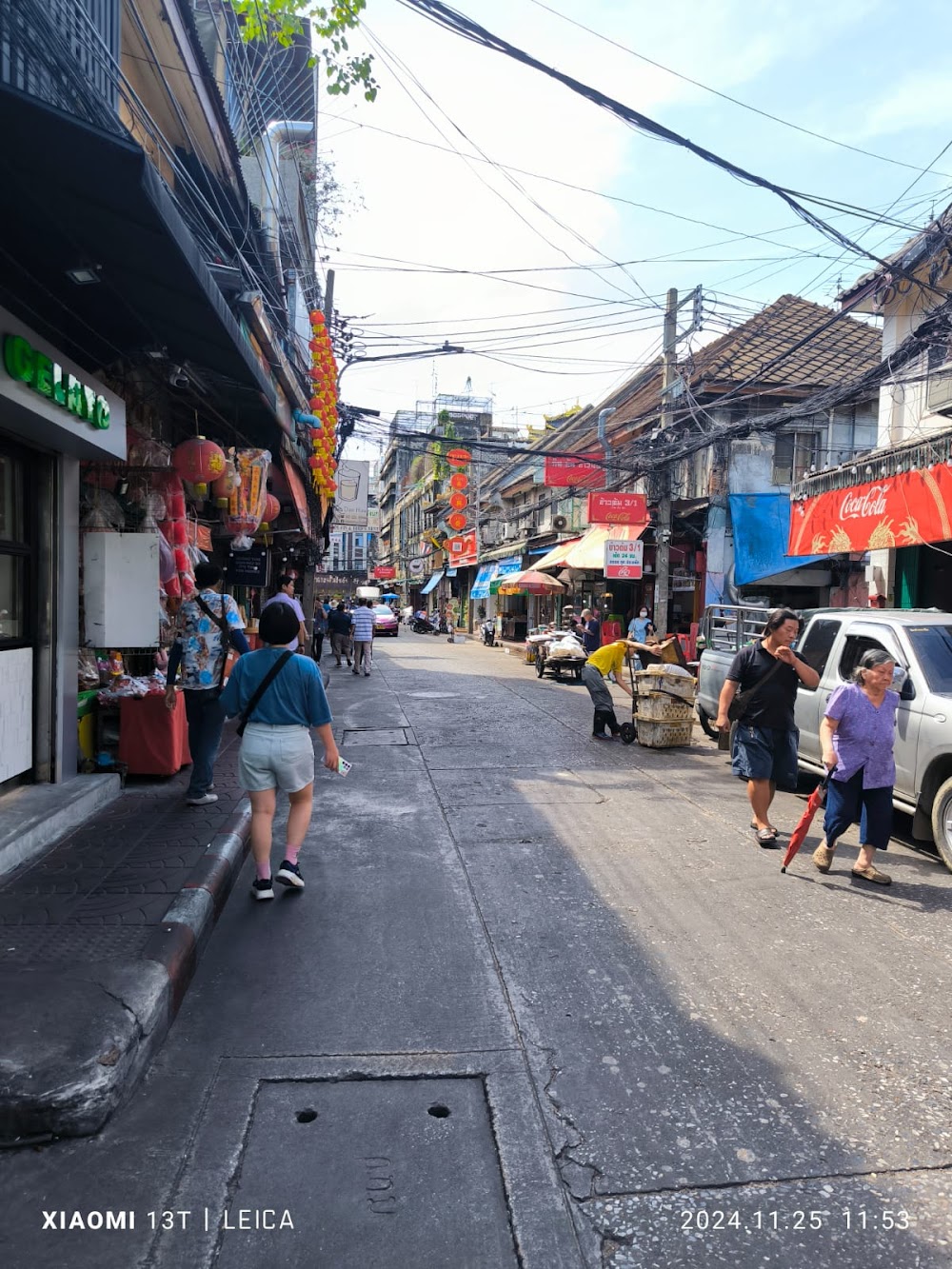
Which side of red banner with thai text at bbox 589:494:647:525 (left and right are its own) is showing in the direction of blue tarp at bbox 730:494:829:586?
front

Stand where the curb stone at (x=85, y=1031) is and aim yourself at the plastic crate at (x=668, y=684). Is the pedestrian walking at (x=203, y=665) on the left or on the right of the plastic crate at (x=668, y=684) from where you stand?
left

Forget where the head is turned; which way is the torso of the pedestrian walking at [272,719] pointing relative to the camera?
away from the camera

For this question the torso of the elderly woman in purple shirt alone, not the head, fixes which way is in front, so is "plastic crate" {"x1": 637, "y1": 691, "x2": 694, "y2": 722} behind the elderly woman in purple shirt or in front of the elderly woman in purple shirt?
behind

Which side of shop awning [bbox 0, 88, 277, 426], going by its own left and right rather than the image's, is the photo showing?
right

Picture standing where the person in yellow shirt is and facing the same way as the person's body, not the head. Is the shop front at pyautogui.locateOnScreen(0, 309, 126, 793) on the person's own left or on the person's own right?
on the person's own right

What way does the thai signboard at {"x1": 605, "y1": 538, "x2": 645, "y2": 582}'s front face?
toward the camera

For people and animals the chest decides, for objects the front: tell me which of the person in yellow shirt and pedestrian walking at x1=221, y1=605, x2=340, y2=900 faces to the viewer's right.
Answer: the person in yellow shirt

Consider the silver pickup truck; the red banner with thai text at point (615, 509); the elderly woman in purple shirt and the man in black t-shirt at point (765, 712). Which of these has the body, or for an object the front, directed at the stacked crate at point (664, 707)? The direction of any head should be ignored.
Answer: the red banner with thai text

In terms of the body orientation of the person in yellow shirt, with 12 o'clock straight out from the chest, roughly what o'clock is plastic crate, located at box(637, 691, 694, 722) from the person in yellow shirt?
The plastic crate is roughly at 1 o'clock from the person in yellow shirt.

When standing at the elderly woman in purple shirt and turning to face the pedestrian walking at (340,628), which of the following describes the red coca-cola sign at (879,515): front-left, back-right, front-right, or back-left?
front-right

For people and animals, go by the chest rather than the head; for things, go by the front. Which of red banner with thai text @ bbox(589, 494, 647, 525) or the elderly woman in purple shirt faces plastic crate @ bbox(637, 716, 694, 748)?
the red banner with thai text

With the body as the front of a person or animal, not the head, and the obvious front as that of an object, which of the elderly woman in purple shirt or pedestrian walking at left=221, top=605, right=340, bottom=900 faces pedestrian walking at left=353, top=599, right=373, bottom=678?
pedestrian walking at left=221, top=605, right=340, bottom=900

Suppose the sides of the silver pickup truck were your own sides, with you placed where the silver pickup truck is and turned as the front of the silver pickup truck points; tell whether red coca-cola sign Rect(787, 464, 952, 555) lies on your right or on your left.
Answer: on your left

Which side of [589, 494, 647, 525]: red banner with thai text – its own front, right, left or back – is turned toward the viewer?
front

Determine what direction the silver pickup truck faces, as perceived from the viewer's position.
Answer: facing the viewer and to the right of the viewer

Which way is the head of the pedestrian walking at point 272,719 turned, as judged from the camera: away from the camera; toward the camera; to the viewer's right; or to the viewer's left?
away from the camera
